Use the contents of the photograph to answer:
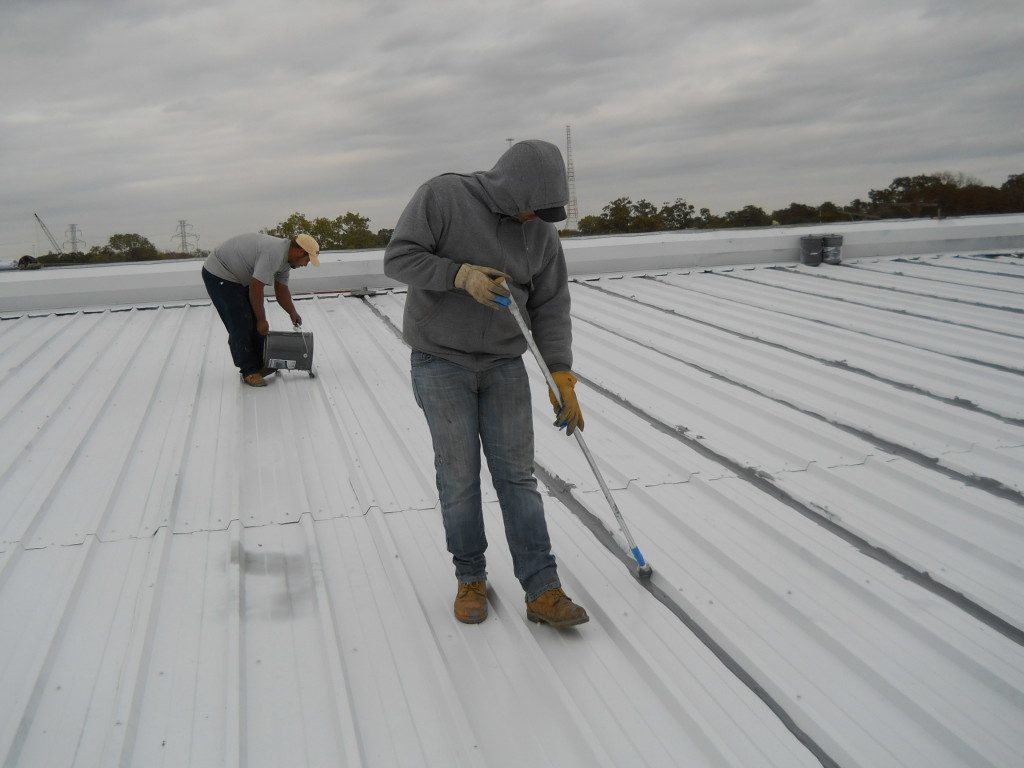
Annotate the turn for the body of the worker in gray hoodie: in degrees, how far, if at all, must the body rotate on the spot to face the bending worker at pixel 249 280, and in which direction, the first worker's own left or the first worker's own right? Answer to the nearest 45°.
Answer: approximately 180°

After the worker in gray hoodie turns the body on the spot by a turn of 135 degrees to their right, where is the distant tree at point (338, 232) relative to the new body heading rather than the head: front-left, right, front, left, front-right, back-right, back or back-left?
right

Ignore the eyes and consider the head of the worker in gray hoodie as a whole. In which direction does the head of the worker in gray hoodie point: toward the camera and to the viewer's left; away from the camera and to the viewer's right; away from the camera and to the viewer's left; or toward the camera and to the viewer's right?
toward the camera and to the viewer's right

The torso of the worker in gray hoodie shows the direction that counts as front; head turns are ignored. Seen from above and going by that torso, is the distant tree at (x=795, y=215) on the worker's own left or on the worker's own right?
on the worker's own left

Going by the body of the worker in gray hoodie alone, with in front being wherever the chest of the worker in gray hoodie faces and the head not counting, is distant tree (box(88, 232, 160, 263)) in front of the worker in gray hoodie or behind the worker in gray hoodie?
behind

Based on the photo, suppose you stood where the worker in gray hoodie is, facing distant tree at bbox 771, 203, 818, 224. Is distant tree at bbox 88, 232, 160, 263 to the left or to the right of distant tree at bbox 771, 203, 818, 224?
left

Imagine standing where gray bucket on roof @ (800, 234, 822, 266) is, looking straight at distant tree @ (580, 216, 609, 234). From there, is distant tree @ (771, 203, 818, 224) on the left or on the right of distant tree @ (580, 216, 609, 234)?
right

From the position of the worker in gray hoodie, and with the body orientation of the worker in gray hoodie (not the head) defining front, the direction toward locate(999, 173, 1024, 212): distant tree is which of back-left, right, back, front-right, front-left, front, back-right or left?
left

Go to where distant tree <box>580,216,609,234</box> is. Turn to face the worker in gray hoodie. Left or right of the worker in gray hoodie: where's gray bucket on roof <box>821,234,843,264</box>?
left

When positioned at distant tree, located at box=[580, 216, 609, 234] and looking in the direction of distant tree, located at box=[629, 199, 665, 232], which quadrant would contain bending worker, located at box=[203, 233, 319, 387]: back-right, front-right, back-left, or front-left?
back-right

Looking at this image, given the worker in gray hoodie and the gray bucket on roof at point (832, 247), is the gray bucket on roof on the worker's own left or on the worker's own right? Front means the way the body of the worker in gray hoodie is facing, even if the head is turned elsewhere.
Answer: on the worker's own left

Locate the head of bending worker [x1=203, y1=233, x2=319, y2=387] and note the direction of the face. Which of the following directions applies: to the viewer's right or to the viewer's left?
to the viewer's right
